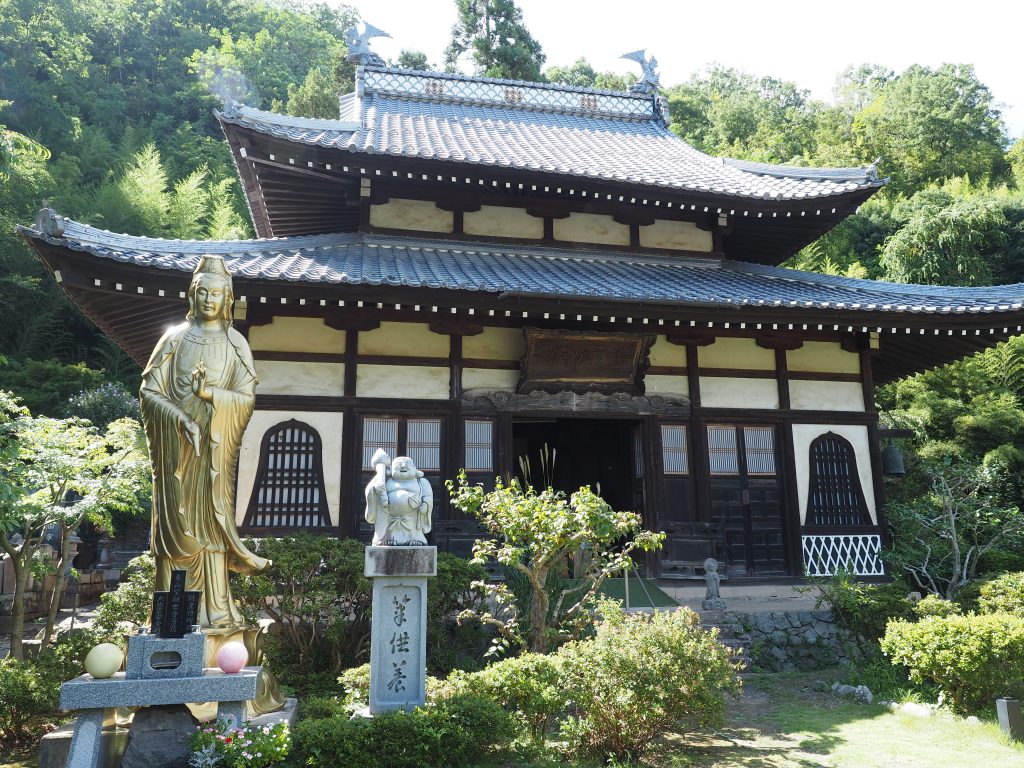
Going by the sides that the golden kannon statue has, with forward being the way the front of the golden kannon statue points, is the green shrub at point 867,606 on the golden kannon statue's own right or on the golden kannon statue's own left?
on the golden kannon statue's own left

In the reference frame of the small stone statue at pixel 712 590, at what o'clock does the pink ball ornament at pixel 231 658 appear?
The pink ball ornament is roughly at 1 o'clock from the small stone statue.

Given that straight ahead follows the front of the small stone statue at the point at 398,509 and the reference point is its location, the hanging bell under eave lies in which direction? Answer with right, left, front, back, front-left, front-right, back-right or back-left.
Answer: back-left

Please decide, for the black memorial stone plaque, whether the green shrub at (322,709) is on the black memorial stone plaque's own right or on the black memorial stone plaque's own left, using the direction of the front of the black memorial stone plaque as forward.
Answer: on the black memorial stone plaque's own left

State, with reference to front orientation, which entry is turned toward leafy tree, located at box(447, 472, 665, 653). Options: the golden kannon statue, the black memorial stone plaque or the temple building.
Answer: the temple building

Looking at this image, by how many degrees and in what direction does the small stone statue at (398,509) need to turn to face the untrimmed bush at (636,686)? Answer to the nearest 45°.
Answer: approximately 90° to its left

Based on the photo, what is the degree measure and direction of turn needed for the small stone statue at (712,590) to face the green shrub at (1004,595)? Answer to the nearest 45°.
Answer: approximately 90° to its left

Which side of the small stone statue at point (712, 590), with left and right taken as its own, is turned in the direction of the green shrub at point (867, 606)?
left

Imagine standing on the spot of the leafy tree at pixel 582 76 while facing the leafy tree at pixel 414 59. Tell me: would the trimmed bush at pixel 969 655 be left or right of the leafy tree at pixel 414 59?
left
